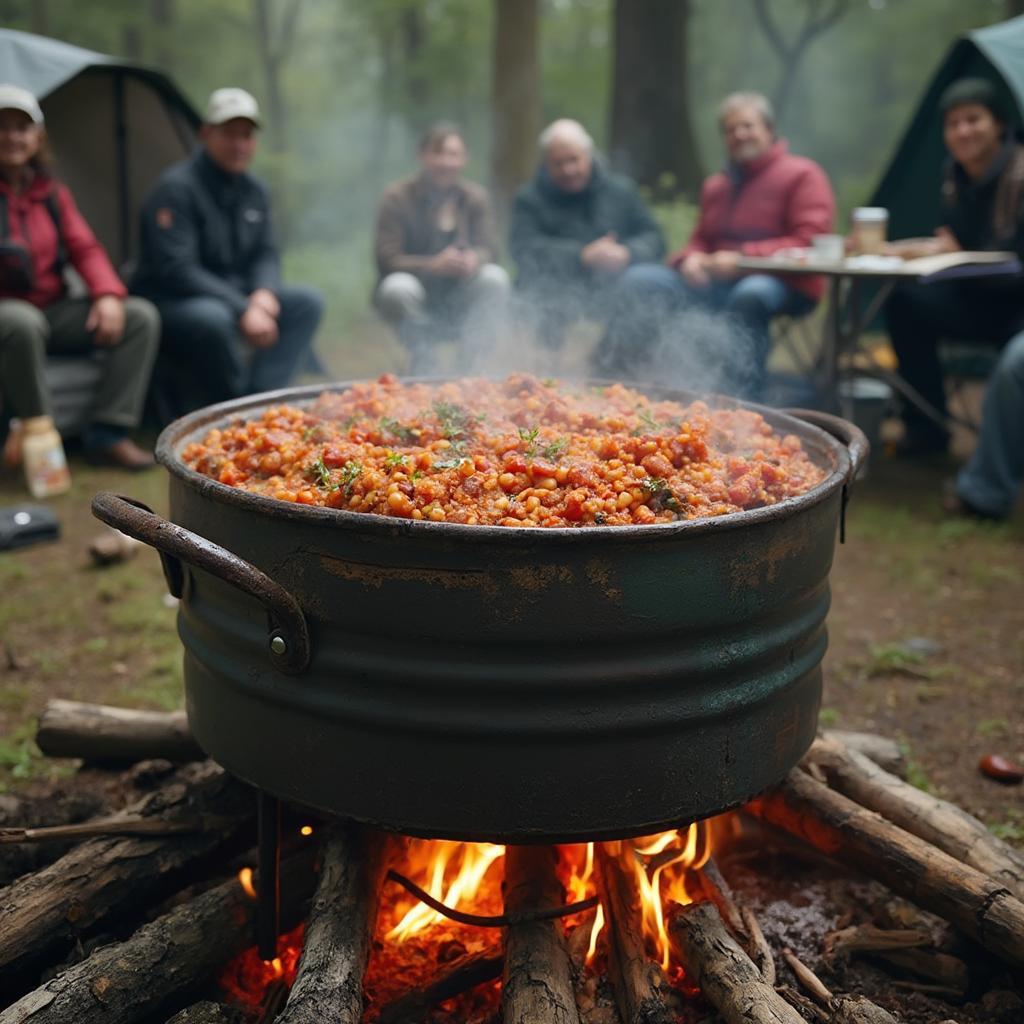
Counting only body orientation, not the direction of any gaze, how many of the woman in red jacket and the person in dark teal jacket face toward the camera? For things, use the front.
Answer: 2

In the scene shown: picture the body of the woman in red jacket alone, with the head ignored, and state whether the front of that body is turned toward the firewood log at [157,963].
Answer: yes

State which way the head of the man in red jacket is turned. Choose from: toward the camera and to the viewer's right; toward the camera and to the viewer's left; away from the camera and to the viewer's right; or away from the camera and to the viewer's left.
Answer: toward the camera and to the viewer's left

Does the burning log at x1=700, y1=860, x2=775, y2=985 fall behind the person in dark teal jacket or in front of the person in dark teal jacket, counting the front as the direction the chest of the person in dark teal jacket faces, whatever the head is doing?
in front

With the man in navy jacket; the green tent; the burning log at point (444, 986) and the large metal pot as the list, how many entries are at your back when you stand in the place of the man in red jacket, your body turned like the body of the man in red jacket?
1

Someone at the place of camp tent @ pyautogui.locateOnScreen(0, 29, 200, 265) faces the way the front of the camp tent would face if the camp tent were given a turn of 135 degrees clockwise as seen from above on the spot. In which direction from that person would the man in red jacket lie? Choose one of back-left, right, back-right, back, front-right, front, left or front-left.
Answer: back-left

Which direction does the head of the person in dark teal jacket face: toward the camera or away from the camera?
toward the camera

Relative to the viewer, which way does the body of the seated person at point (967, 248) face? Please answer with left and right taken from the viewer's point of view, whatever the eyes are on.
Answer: facing the viewer and to the left of the viewer

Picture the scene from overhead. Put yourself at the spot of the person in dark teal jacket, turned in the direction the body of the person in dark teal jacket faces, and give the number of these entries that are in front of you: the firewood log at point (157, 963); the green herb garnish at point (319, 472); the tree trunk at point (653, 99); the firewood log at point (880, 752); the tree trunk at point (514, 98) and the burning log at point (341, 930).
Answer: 4

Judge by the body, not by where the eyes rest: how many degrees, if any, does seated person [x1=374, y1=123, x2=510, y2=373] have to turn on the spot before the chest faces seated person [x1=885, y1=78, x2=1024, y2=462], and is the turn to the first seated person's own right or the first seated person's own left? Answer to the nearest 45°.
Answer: approximately 45° to the first seated person's own left

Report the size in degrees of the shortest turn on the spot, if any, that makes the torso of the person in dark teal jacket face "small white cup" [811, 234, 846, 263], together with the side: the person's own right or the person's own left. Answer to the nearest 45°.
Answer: approximately 45° to the person's own left

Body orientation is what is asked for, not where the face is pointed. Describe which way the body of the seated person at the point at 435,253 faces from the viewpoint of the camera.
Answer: toward the camera

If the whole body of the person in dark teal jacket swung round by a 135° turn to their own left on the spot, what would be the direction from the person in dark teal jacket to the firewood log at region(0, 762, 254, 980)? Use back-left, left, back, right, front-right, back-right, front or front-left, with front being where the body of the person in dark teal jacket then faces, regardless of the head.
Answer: back-right

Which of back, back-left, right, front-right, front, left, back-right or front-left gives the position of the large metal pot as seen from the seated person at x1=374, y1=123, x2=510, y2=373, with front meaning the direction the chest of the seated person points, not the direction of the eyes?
front

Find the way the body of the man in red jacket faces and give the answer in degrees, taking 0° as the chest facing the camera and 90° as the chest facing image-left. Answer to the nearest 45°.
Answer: approximately 45°

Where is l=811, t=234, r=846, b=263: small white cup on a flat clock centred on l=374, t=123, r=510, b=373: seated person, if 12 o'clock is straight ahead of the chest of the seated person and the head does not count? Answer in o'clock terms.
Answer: The small white cup is roughly at 10 o'clock from the seated person.

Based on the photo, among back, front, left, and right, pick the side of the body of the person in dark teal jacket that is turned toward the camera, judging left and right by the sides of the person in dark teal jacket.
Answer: front
